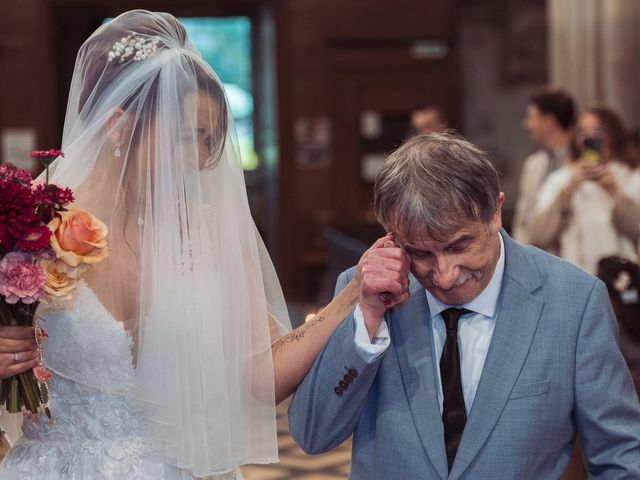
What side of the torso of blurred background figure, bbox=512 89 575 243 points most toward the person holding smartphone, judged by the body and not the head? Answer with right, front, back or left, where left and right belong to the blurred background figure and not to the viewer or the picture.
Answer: left

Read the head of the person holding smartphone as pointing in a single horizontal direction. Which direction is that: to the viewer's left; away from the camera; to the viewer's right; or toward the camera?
toward the camera

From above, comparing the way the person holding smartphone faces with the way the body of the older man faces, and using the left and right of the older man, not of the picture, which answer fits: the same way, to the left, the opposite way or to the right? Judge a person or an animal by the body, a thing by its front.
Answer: the same way

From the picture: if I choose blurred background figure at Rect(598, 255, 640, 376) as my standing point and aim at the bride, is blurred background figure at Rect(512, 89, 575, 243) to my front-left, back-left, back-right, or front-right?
back-right

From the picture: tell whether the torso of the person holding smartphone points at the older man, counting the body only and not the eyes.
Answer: yes

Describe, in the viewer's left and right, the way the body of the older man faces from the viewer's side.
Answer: facing the viewer

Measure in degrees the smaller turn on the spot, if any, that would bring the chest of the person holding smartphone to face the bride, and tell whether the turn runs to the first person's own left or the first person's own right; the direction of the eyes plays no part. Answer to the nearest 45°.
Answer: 0° — they already face them

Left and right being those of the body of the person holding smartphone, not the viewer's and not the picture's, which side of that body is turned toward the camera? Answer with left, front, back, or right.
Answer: front

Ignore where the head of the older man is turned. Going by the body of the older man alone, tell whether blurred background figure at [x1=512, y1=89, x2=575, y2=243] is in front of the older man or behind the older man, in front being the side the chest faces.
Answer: behind

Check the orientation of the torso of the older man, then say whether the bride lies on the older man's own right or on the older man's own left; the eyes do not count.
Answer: on the older man's own right

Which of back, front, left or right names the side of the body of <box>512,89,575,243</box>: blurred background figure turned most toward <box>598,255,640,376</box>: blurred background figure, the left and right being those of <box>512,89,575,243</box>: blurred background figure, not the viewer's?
left
